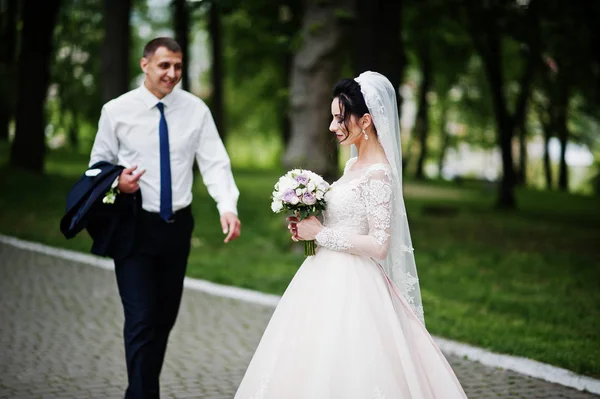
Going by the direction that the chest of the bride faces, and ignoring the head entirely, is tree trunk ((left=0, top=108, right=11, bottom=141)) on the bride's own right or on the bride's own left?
on the bride's own right

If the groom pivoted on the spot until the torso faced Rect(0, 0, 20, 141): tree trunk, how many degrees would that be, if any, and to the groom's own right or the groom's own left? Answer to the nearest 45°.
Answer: approximately 180°

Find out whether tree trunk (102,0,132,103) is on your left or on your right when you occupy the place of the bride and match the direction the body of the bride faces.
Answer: on your right

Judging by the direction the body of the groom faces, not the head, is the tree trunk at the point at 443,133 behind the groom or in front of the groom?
behind

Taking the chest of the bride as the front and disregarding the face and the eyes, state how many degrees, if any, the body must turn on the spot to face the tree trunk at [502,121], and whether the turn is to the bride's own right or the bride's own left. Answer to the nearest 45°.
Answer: approximately 90° to the bride's own right

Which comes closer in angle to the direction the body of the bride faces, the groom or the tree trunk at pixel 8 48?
the groom

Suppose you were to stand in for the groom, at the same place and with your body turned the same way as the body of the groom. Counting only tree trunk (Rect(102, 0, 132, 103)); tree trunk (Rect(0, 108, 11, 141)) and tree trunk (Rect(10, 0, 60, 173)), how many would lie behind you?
3

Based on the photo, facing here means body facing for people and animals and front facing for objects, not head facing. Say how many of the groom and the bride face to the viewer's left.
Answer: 1

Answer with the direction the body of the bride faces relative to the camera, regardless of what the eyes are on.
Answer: to the viewer's left

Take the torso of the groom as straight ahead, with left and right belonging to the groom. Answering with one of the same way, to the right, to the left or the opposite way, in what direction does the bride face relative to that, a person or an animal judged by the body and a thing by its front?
to the right

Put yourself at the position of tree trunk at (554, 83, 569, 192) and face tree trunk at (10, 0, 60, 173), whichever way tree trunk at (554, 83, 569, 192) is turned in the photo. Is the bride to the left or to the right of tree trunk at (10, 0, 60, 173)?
left

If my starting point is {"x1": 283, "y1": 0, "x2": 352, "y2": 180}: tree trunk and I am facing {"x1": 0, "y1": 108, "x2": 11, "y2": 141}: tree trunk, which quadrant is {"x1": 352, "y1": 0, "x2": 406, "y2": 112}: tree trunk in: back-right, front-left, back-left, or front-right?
back-right

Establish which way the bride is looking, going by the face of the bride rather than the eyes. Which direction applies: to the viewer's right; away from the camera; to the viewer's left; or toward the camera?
to the viewer's left

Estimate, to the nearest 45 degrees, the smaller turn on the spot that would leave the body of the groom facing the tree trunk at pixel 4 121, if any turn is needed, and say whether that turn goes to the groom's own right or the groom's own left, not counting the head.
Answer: approximately 180°

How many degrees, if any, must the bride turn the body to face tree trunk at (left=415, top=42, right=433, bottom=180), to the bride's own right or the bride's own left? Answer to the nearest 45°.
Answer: approximately 90° to the bride's own right

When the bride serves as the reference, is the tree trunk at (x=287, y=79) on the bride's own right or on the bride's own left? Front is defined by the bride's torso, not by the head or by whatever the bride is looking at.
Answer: on the bride's own right
